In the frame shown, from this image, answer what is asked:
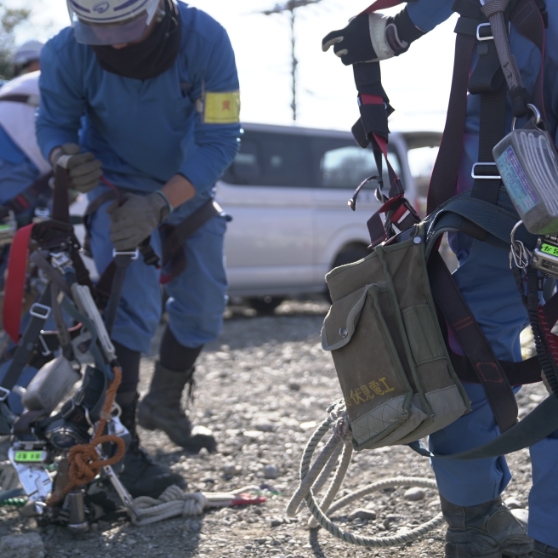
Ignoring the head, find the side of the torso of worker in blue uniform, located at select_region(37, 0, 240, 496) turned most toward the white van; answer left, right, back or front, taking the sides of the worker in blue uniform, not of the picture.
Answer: back

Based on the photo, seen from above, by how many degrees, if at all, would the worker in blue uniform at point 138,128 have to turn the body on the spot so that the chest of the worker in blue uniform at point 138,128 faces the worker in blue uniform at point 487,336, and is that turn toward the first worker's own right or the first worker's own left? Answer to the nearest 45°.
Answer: approximately 45° to the first worker's own left

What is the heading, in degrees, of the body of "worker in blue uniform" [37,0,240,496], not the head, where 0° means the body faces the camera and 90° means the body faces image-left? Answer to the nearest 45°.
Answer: approximately 0°

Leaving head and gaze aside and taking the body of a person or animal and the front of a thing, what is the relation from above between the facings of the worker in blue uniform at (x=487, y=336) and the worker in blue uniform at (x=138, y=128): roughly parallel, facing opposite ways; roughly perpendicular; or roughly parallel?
roughly perpendicular

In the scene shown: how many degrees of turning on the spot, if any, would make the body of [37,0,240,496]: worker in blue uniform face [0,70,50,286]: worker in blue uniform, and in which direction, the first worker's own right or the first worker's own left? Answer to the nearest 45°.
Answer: approximately 135° to the first worker's own right

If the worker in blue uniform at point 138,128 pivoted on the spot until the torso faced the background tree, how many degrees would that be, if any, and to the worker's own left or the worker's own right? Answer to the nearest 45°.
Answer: approximately 180°

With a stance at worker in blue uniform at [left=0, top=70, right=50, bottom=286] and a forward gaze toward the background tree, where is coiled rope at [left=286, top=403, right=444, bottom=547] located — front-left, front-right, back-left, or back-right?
back-right
